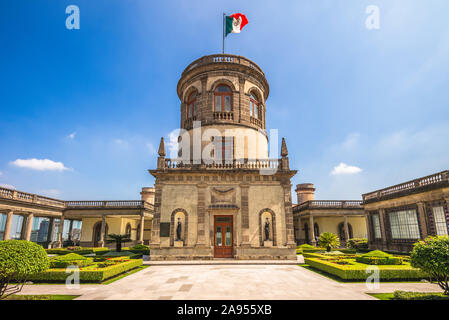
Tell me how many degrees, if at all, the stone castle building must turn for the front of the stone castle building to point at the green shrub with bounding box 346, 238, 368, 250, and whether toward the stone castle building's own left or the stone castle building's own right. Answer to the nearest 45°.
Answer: approximately 135° to the stone castle building's own left

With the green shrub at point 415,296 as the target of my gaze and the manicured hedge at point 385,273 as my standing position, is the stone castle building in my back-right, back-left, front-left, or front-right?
back-right

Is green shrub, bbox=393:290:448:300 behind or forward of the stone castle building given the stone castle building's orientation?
forward

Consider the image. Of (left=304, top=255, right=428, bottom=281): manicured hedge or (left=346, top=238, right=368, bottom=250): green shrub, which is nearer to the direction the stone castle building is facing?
the manicured hedge

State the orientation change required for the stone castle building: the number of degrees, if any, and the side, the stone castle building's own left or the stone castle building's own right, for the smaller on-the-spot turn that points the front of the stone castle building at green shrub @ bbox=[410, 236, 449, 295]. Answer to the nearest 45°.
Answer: approximately 45° to the stone castle building's own left

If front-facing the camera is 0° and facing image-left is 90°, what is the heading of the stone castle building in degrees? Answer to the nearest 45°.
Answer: approximately 0°

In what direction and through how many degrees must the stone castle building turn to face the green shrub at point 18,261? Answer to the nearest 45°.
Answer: approximately 45° to its right

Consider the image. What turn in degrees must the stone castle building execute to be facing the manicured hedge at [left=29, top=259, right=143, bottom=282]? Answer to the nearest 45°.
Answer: approximately 45° to its right
